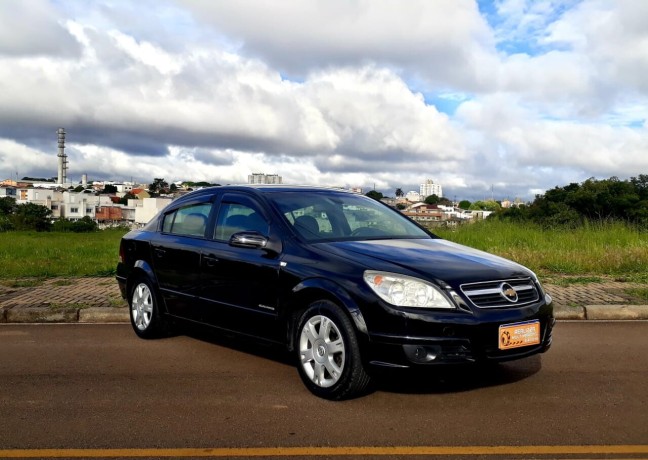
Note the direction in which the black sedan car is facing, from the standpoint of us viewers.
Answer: facing the viewer and to the right of the viewer

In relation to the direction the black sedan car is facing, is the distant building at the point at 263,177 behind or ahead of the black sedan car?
behind
